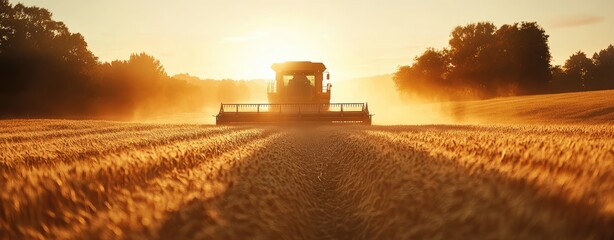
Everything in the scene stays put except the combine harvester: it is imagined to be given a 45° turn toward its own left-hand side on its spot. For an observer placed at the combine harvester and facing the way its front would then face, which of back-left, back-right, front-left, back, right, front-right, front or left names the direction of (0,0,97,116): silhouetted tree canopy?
back

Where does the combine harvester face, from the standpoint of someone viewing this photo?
facing the viewer
